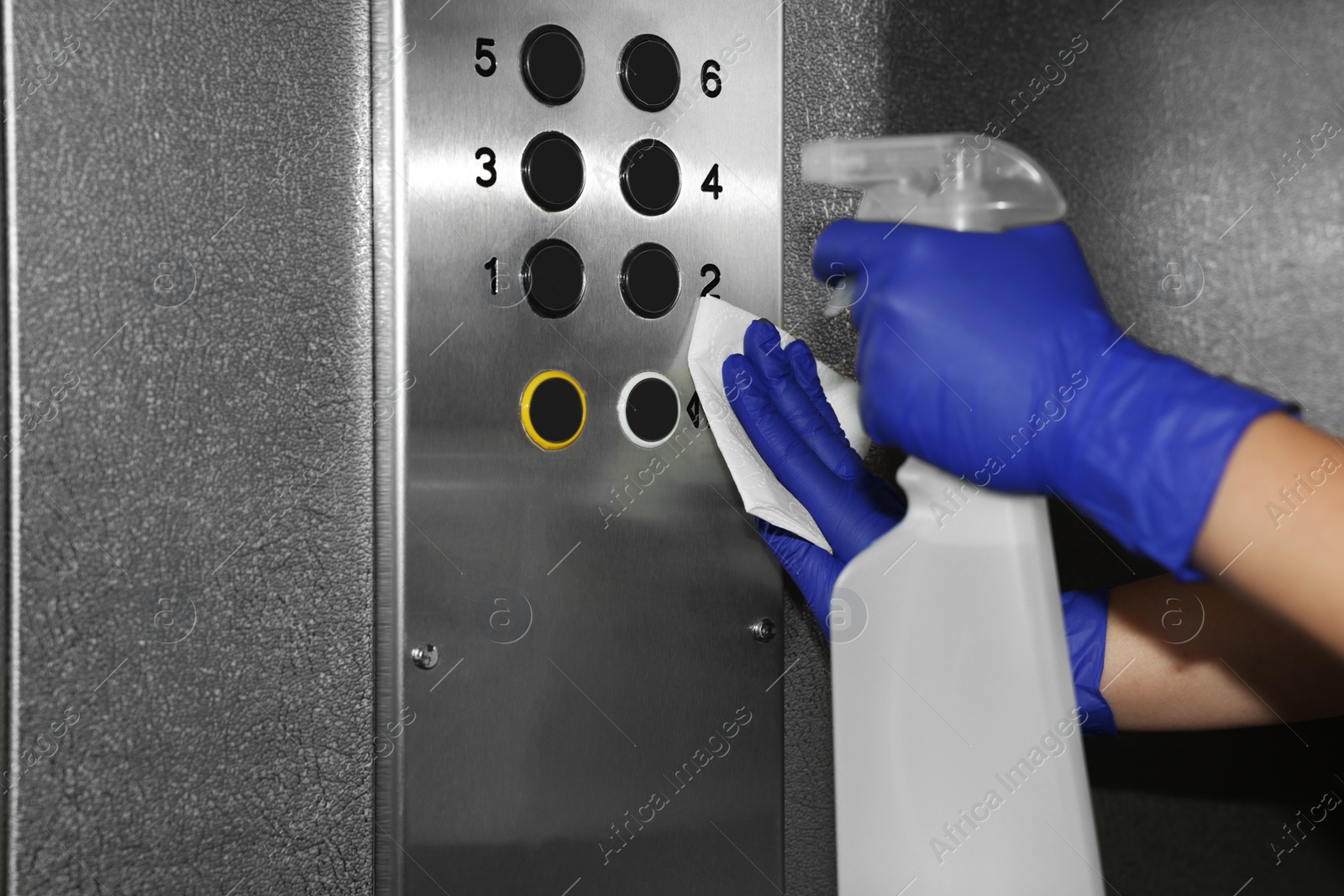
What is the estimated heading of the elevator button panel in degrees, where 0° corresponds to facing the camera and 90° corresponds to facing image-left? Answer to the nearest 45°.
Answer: approximately 315°
